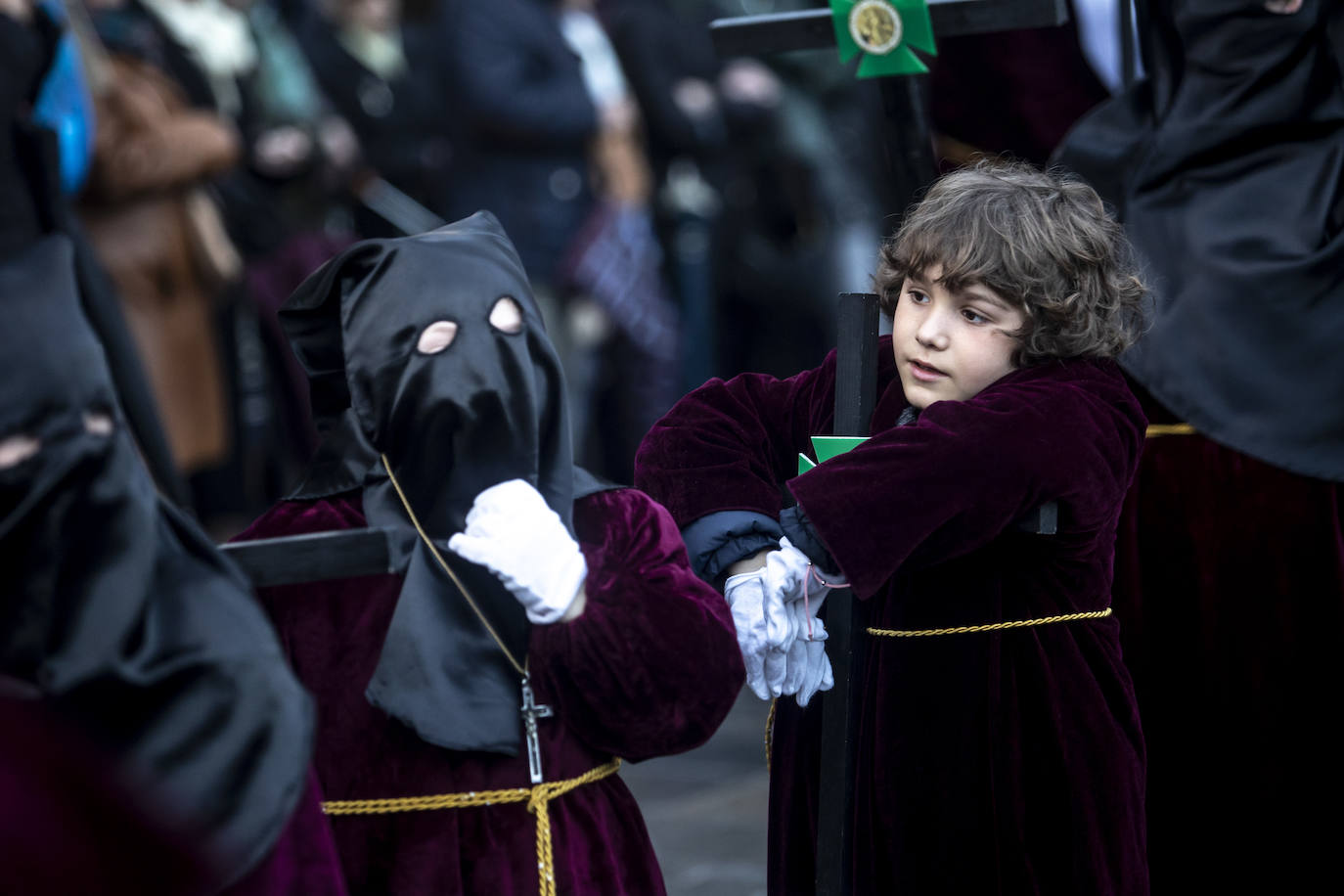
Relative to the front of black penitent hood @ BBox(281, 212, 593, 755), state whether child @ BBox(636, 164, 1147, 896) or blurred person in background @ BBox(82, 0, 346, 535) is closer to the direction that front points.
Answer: the child

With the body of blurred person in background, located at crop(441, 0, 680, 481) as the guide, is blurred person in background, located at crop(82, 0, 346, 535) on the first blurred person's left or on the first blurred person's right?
on the first blurred person's right

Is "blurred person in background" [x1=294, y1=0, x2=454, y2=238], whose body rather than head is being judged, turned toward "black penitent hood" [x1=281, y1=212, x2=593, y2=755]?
yes

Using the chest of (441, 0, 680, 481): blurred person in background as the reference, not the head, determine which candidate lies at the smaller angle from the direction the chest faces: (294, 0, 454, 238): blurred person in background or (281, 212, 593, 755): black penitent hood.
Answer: the black penitent hood
